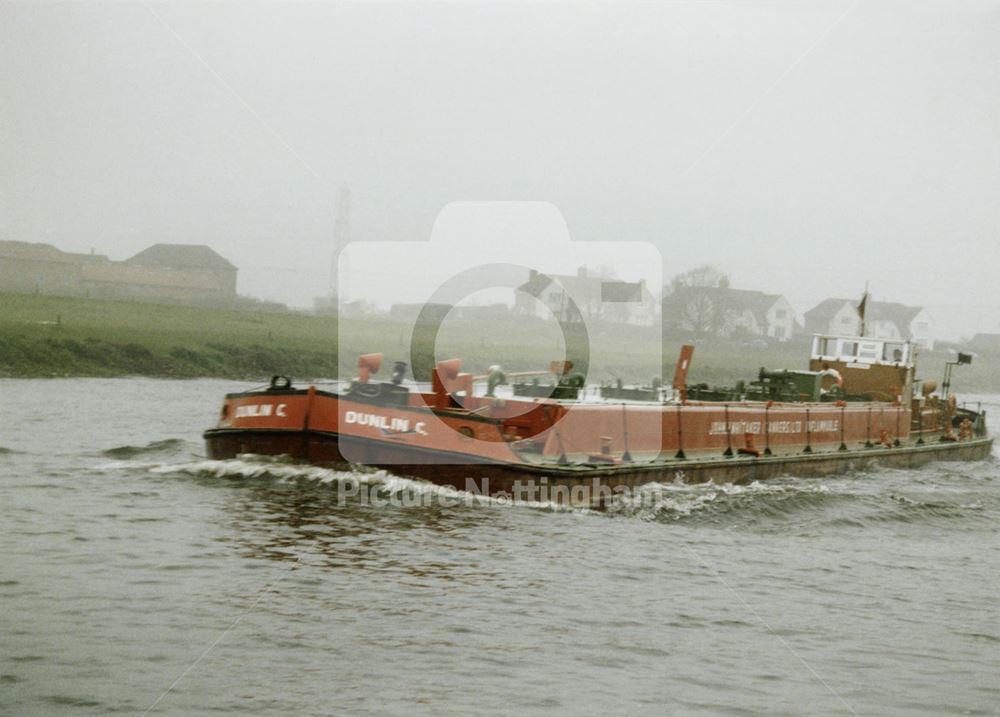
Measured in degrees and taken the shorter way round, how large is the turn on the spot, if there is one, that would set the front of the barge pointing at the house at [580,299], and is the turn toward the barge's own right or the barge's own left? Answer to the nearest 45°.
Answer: approximately 135° to the barge's own right

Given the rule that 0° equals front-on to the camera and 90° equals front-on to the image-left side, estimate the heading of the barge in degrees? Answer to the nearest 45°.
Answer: approximately 45°
